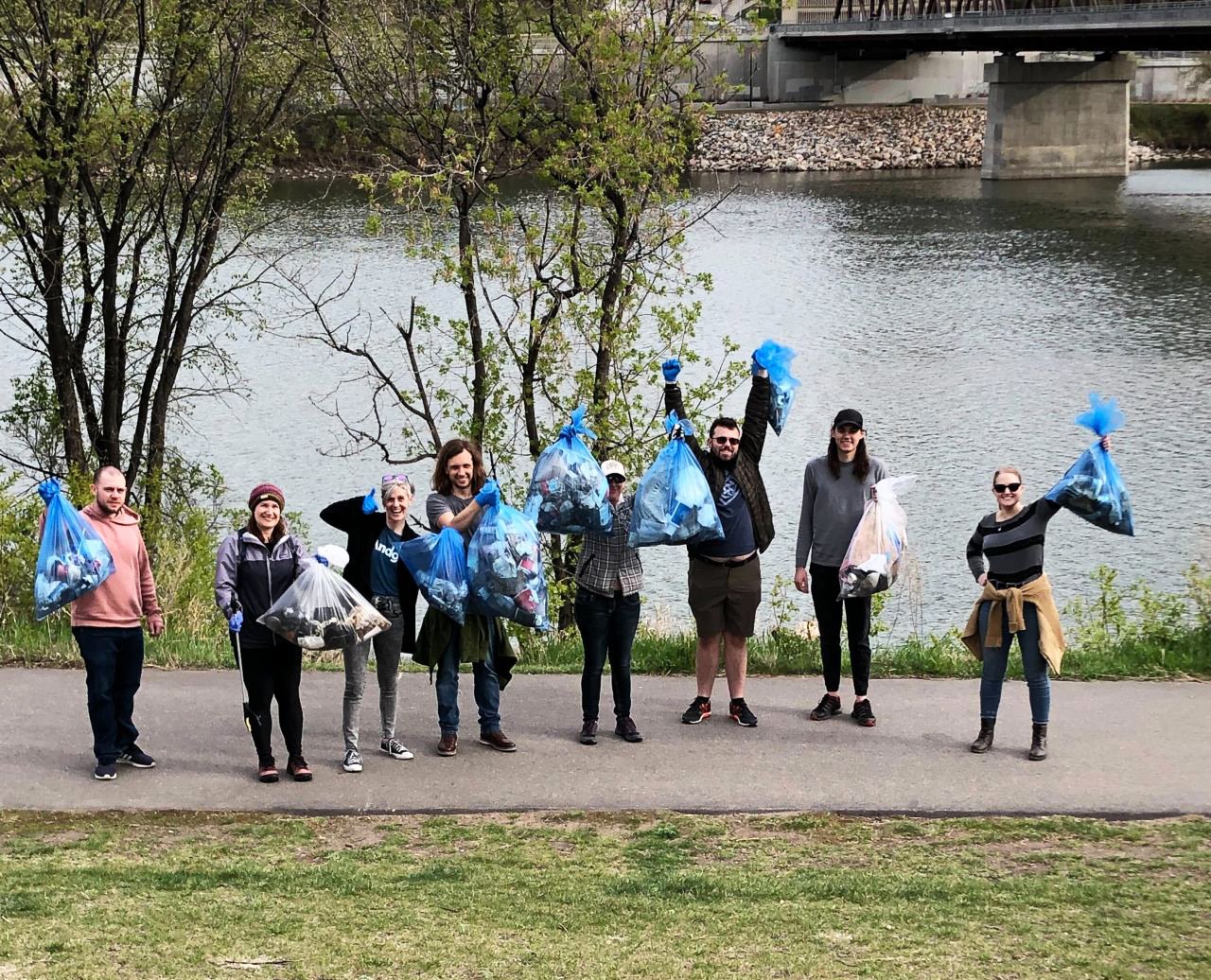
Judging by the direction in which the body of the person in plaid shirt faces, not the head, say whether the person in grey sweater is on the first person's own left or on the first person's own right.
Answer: on the first person's own left

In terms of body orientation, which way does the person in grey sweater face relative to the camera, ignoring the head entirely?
toward the camera

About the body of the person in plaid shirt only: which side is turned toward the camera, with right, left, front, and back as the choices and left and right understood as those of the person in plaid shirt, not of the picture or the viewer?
front

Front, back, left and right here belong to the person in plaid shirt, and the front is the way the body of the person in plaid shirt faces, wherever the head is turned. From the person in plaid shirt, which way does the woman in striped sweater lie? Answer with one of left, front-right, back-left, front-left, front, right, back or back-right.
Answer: left

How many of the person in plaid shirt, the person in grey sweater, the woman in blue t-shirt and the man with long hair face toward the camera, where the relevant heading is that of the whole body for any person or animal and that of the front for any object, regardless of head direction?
4

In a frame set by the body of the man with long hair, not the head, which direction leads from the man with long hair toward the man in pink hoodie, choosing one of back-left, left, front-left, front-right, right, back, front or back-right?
right

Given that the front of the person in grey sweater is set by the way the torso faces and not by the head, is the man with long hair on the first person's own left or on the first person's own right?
on the first person's own right

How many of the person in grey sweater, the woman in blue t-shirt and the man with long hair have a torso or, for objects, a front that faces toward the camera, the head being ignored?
3

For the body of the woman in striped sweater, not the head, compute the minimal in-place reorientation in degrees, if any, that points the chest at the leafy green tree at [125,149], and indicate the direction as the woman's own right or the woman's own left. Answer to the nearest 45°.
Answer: approximately 135° to the woman's own right

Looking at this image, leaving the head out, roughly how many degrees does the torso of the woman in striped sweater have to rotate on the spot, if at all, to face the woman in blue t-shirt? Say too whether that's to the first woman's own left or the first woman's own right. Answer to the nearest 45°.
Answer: approximately 90° to the first woman's own right

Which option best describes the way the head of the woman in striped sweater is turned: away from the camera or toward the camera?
toward the camera

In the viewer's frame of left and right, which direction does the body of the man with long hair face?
facing the viewer

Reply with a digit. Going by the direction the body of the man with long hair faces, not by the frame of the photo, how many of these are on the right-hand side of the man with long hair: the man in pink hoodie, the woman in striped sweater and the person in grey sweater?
1
